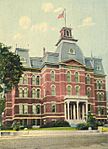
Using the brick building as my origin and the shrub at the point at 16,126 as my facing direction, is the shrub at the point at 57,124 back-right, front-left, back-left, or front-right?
front-left

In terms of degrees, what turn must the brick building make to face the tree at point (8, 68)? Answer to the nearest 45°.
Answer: approximately 90° to its right

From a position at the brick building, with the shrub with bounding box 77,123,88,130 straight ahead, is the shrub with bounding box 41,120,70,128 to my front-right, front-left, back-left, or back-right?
front-right

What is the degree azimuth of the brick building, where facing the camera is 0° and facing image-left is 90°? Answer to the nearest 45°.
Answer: approximately 315°
